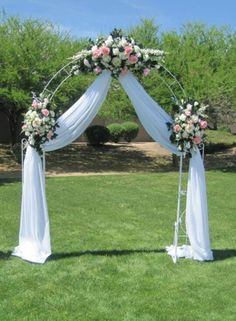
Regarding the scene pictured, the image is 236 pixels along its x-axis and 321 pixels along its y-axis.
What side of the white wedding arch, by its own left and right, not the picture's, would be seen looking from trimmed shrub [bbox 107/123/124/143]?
back

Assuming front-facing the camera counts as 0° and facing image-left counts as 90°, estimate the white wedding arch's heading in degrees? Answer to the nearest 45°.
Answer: approximately 0°

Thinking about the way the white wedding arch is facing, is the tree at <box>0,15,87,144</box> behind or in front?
behind

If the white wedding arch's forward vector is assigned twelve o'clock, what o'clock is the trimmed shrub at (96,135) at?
The trimmed shrub is roughly at 6 o'clock from the white wedding arch.
